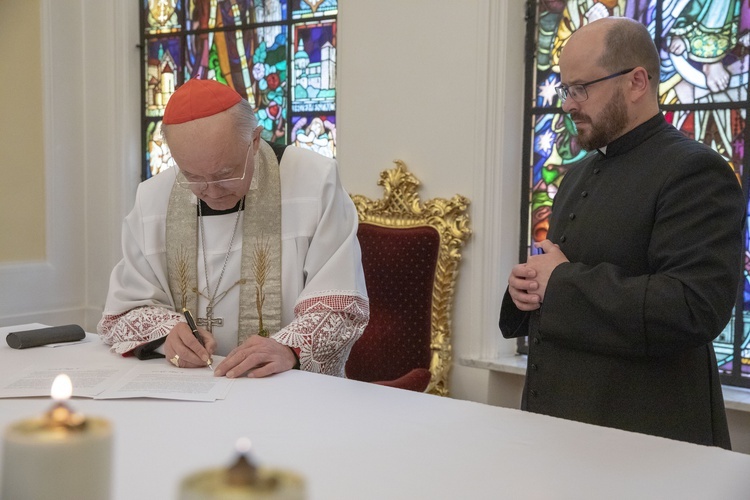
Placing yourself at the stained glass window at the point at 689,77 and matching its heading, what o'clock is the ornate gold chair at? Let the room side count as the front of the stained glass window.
The ornate gold chair is roughly at 3 o'clock from the stained glass window.

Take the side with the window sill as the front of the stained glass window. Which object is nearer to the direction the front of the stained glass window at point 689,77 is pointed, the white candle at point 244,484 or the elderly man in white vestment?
the white candle

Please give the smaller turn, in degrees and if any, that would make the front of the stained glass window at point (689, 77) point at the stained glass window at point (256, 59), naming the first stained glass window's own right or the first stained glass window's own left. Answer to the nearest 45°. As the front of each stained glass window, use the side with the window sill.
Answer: approximately 90° to the first stained glass window's own right

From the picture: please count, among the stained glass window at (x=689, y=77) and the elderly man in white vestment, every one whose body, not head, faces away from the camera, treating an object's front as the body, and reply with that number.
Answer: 0

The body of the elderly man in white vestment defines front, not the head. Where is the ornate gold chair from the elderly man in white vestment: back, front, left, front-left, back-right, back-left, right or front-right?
back

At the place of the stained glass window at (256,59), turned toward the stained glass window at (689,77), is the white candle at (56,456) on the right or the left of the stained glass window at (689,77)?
right

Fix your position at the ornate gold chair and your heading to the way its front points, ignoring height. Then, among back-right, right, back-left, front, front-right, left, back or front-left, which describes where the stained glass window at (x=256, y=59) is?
right

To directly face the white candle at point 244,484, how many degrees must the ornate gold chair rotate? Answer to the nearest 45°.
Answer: approximately 45° to its left

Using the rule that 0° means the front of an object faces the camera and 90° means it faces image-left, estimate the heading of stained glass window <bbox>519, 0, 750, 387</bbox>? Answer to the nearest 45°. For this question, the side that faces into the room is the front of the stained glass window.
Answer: approximately 0°

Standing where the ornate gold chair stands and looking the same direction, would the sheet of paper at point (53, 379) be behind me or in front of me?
in front

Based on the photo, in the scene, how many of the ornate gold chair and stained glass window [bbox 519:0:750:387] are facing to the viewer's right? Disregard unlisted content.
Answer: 0

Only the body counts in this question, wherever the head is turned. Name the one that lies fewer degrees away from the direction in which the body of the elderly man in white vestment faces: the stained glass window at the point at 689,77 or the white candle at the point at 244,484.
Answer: the white candle

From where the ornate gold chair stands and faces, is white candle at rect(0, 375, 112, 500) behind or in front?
in front

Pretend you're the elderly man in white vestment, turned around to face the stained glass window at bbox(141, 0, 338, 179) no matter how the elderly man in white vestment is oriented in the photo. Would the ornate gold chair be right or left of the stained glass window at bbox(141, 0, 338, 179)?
right
